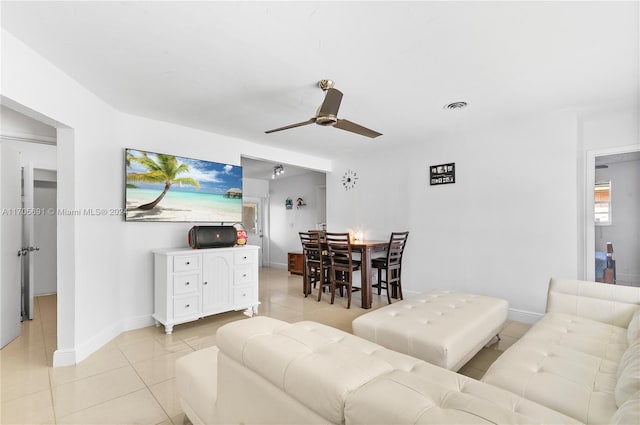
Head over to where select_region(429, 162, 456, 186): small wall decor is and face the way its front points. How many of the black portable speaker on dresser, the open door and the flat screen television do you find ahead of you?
3

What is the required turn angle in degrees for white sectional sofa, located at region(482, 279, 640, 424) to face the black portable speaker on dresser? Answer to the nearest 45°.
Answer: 0° — it already faces it

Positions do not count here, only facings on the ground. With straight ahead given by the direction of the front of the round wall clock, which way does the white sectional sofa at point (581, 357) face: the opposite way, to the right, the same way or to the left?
to the right

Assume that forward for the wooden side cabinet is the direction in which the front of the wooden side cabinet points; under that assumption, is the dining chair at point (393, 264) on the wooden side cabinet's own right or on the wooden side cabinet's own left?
on the wooden side cabinet's own left

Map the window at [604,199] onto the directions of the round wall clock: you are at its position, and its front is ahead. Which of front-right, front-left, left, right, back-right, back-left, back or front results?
back-left

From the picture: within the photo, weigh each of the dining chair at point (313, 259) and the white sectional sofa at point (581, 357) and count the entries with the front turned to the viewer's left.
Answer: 1

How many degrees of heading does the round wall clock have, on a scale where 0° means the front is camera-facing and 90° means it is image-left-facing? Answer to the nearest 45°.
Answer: approximately 45°

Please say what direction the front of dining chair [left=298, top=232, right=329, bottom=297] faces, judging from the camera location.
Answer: facing away from the viewer and to the right of the viewer

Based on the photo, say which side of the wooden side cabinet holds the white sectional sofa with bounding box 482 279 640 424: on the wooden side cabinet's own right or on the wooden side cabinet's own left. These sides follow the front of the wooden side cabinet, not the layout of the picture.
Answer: on the wooden side cabinet's own left

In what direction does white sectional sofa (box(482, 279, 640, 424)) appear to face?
to the viewer's left

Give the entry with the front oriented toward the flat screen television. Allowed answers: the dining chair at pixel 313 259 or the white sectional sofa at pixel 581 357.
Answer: the white sectional sofa

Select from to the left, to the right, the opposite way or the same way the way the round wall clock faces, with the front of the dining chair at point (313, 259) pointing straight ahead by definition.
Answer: the opposite way

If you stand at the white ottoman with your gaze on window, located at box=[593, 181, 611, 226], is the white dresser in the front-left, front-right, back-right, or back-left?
back-left

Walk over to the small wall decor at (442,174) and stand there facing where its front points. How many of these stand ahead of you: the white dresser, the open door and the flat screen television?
3
